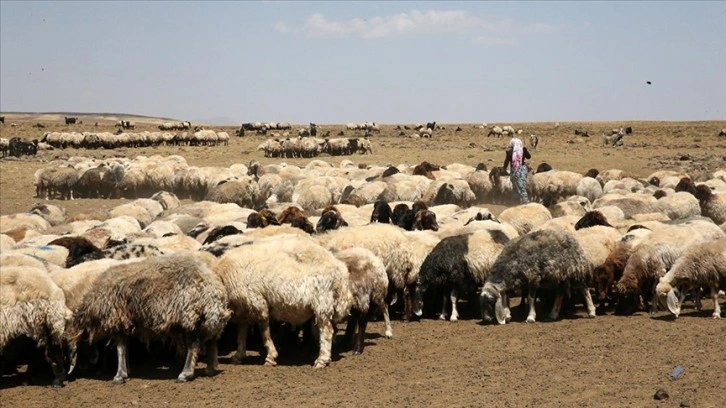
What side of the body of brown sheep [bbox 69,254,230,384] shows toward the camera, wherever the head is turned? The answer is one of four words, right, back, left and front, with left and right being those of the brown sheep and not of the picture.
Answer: left

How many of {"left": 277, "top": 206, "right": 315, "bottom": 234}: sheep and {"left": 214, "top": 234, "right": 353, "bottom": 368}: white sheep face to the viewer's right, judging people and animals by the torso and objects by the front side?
1

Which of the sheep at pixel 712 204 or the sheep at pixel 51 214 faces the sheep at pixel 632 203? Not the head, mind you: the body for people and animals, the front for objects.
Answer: the sheep at pixel 712 204

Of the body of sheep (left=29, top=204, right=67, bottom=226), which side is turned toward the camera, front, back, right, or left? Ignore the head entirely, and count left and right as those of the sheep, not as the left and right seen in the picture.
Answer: left

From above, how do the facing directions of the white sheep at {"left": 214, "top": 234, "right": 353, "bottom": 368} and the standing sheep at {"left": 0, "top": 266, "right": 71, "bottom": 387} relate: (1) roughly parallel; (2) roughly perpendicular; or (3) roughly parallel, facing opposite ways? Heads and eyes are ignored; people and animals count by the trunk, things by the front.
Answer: roughly parallel

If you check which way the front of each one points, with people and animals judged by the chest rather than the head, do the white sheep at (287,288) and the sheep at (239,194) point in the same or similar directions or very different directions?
very different directions

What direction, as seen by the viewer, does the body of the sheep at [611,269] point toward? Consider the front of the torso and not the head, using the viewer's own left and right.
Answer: facing the viewer and to the left of the viewer

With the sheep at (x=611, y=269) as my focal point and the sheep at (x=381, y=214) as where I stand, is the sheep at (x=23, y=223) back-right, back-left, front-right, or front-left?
back-right

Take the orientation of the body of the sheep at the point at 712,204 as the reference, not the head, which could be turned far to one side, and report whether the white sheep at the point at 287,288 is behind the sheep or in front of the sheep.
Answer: in front
